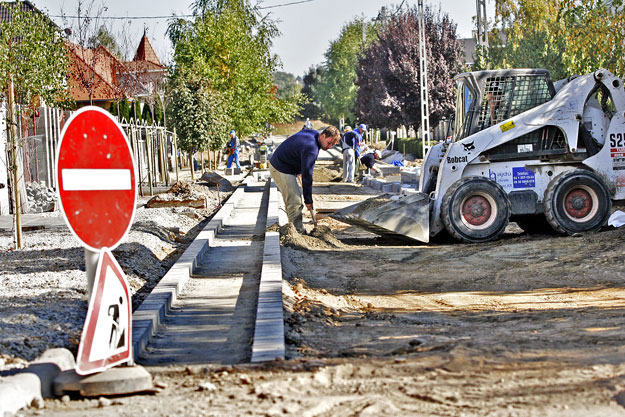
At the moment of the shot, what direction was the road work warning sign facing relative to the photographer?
facing the viewer and to the right of the viewer

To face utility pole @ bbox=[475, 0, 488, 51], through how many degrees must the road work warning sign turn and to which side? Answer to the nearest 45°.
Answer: approximately 90° to its left

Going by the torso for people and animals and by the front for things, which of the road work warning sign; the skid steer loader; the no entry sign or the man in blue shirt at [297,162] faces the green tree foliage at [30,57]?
the skid steer loader

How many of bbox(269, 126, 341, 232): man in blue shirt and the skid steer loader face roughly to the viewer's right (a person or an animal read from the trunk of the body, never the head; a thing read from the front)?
1

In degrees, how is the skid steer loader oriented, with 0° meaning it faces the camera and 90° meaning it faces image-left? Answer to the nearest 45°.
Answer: approximately 90°

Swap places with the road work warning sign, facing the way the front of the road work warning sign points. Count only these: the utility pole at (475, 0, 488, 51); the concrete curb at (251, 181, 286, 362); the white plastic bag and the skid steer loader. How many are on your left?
4

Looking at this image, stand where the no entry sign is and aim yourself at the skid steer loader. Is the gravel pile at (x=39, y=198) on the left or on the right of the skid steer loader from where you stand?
left

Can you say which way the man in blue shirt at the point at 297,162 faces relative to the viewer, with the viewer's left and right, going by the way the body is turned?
facing to the right of the viewer

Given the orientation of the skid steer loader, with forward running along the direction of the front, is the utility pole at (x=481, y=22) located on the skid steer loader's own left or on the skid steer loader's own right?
on the skid steer loader's own right

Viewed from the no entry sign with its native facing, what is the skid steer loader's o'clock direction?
The skid steer loader is roughly at 9 o'clock from the no entry sign.

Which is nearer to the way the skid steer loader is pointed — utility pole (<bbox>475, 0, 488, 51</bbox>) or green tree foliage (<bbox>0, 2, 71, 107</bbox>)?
the green tree foliage

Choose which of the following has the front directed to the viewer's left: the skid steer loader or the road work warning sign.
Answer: the skid steer loader

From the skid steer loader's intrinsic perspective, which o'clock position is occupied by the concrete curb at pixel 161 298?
The concrete curb is roughly at 10 o'clock from the skid steer loader.
